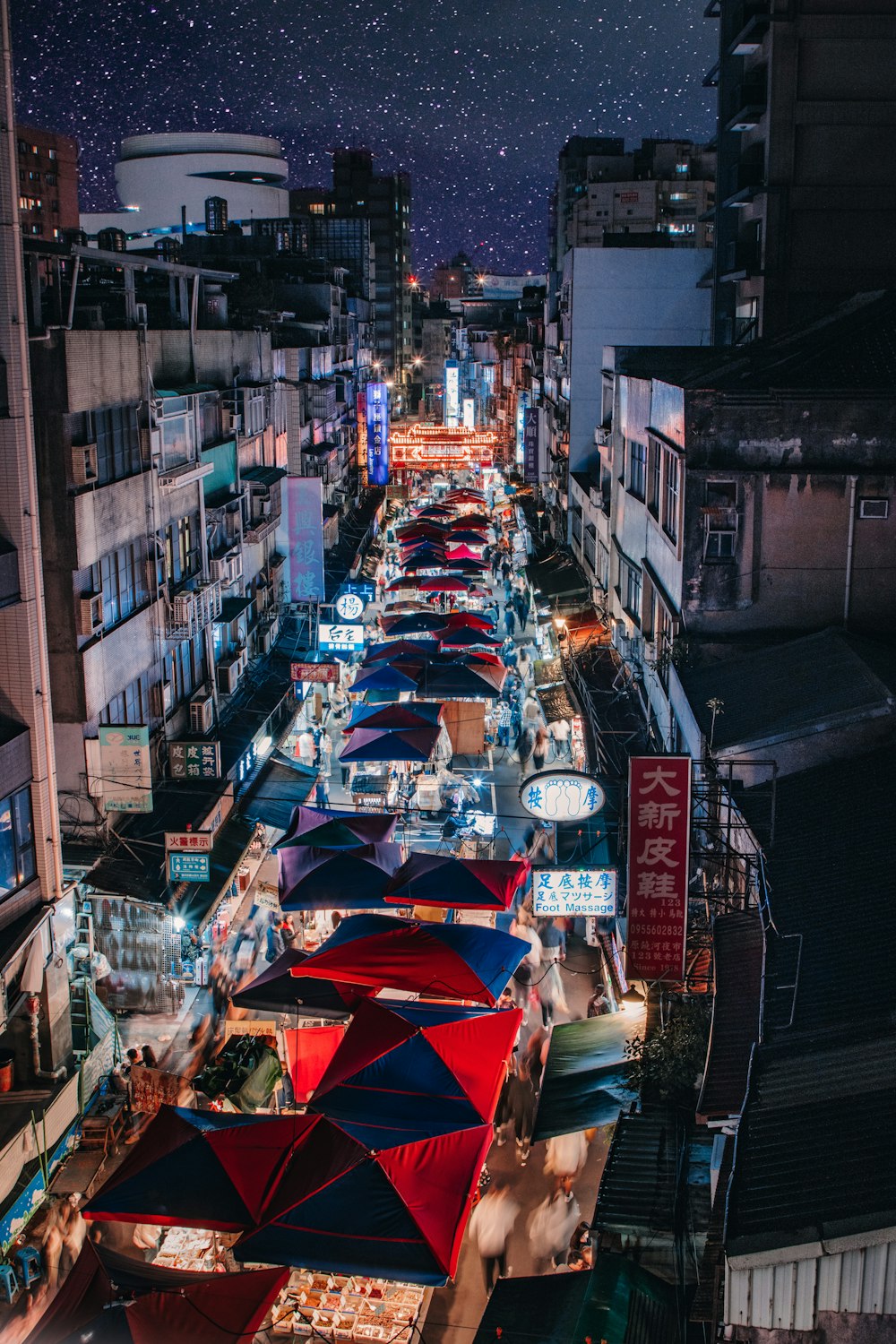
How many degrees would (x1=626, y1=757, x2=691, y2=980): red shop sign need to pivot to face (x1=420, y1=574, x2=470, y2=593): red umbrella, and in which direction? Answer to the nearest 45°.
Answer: approximately 180°

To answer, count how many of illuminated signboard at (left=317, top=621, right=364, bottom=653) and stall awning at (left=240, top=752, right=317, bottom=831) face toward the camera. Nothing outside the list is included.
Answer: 1

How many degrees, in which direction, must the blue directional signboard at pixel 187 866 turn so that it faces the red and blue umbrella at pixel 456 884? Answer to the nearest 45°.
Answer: approximately 90° to its left

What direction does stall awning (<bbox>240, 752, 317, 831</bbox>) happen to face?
to the viewer's right

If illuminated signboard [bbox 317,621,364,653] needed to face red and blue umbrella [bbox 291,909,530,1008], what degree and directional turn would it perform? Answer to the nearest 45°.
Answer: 0° — it already faces it

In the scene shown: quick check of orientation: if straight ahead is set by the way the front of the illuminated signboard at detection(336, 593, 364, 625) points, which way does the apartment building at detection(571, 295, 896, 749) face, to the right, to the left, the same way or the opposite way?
to the right

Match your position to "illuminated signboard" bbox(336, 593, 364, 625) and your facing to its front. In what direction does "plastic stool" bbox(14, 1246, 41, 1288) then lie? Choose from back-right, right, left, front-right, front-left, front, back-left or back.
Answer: front

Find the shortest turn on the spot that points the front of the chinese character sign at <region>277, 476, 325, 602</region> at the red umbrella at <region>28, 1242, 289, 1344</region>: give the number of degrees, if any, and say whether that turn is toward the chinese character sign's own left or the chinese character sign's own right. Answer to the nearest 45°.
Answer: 0° — it already faces it

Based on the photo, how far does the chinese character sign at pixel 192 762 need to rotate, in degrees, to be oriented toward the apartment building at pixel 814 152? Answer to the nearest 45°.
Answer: approximately 135° to its left

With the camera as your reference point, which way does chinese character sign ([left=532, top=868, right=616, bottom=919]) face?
facing the viewer

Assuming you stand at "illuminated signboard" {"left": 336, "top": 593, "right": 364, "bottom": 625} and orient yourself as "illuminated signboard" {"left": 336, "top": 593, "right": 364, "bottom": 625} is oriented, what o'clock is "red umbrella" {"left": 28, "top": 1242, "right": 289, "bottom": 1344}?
The red umbrella is roughly at 12 o'clock from the illuminated signboard.

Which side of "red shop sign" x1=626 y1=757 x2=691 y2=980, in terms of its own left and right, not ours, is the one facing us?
front

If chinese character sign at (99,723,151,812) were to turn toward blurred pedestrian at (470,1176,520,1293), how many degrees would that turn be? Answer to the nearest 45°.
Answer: approximately 45° to its left

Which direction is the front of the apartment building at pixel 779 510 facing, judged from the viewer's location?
facing to the left of the viewer

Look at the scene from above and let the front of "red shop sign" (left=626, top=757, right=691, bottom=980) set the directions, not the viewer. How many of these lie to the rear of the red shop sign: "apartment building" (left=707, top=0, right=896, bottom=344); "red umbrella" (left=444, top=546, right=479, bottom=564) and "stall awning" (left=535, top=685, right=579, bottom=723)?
3

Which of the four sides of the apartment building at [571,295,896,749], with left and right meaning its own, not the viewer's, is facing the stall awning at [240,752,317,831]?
front

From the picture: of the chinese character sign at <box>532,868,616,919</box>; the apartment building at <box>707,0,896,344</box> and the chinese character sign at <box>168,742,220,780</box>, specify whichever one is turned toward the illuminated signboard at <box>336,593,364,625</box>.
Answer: the apartment building

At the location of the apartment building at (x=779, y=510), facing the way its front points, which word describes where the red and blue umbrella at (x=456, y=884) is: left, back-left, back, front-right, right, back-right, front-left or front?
front-left
